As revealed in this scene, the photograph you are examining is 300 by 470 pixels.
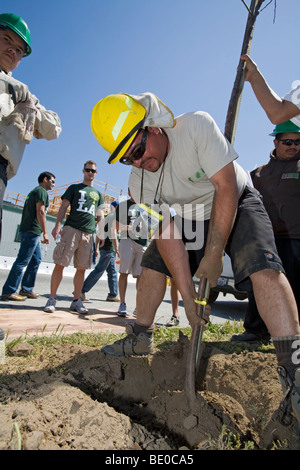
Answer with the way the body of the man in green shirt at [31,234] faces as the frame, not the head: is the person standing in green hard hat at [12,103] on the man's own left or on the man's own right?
on the man's own right

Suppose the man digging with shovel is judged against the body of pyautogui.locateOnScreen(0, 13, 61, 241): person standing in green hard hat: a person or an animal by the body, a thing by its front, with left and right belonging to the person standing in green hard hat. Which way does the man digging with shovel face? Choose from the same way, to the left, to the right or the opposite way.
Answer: to the right

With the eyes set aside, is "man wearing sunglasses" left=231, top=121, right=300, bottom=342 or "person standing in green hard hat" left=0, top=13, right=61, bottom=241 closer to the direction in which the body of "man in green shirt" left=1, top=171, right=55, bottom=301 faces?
the man wearing sunglasses

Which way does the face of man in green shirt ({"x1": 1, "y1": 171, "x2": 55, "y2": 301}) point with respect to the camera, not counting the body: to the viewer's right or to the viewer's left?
to the viewer's right
